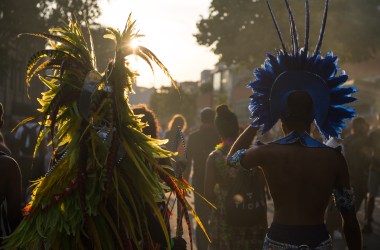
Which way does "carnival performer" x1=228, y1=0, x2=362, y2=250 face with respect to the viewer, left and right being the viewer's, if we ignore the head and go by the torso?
facing away from the viewer

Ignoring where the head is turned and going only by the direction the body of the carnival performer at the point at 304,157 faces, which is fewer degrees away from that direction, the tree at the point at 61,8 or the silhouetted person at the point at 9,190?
the tree

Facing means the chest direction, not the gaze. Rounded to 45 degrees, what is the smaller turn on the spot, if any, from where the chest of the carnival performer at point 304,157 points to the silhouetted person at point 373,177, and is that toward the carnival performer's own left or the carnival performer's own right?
0° — they already face them

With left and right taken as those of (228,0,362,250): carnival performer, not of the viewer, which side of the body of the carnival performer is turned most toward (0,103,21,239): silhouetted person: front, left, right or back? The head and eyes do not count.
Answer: left

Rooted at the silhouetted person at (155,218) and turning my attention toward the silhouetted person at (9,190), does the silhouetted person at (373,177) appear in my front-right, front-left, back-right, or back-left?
back-right

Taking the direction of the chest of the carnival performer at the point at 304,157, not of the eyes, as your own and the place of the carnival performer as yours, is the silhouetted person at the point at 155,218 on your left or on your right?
on your left

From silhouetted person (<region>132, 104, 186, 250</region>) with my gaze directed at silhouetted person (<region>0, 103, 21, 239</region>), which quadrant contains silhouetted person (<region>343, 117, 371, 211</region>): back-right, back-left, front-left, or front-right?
back-right

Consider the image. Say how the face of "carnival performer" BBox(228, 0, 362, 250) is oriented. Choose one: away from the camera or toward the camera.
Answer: away from the camera

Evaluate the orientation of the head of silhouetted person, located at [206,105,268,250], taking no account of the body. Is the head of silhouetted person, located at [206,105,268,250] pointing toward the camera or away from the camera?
away from the camera
